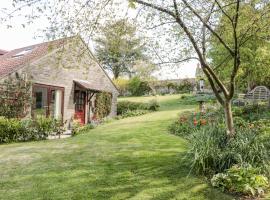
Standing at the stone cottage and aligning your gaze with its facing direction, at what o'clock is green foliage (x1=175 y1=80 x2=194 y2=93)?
The green foliage is roughly at 9 o'clock from the stone cottage.

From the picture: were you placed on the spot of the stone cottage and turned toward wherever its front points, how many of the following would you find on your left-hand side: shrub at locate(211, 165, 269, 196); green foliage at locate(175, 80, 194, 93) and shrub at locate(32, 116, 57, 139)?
1

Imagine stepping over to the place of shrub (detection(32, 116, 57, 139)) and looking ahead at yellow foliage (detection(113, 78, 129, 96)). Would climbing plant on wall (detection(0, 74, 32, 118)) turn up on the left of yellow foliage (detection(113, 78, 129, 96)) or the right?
left

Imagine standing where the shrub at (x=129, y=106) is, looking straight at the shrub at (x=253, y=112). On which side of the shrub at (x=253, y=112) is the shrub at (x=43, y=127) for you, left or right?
right

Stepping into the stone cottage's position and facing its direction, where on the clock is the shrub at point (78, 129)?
The shrub is roughly at 1 o'clock from the stone cottage.

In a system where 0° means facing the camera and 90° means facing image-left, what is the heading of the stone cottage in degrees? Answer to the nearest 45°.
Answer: approximately 315°

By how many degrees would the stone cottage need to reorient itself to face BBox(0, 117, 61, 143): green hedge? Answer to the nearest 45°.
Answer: approximately 45° to its right

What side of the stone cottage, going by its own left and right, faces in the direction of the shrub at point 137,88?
left

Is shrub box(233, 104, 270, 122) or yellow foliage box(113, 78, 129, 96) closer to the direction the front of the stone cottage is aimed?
the shrub

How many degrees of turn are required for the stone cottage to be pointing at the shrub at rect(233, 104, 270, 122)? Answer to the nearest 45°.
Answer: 0° — it already faces it

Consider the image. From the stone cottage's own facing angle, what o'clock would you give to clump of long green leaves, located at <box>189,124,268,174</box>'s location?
The clump of long green leaves is roughly at 1 o'clock from the stone cottage.

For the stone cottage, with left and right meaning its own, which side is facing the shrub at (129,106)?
left

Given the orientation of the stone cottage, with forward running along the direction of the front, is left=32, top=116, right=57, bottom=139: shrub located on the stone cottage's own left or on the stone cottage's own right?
on the stone cottage's own right

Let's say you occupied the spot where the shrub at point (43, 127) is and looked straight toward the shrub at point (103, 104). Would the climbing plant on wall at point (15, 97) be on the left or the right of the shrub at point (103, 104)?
left
